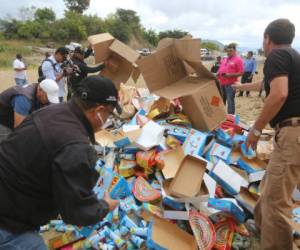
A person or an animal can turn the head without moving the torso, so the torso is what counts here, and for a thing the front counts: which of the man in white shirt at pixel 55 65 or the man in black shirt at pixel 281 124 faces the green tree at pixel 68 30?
the man in black shirt

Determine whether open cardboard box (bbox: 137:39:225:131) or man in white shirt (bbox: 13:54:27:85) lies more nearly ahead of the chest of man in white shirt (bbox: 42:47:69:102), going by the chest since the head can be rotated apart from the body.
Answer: the open cardboard box

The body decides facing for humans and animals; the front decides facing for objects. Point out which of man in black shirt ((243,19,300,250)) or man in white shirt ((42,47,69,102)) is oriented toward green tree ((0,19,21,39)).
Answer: the man in black shirt

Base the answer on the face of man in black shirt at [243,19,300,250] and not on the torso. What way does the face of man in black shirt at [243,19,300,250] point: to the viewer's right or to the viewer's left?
to the viewer's left

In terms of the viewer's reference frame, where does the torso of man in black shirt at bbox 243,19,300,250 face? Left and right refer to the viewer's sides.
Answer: facing away from the viewer and to the left of the viewer
